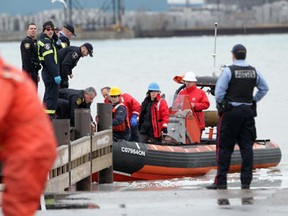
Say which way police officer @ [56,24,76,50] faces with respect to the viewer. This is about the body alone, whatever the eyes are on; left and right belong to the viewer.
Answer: facing to the right of the viewer

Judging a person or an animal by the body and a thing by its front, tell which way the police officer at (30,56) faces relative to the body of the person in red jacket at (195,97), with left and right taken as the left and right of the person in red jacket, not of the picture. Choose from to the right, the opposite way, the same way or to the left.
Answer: to the left

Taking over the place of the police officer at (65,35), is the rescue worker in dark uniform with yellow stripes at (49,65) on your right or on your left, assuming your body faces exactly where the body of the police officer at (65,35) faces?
on your right

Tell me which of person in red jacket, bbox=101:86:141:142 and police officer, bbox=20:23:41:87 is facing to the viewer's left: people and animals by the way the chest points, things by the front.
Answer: the person in red jacket

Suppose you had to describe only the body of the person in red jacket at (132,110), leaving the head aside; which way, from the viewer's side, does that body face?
to the viewer's left

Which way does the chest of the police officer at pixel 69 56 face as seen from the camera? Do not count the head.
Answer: to the viewer's right

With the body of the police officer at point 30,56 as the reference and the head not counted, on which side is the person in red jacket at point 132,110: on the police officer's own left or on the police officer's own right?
on the police officer's own left

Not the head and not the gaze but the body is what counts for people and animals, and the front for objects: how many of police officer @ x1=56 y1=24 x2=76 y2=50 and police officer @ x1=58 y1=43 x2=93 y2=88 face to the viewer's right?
2

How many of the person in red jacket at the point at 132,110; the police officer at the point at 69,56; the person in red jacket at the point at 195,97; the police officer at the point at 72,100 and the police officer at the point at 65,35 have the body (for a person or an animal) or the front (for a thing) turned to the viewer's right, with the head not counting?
3

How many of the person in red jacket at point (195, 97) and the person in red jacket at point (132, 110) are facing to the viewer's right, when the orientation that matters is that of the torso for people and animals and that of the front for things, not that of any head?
0

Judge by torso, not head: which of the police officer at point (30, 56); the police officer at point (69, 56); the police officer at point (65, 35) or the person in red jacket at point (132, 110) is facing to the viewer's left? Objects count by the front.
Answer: the person in red jacket

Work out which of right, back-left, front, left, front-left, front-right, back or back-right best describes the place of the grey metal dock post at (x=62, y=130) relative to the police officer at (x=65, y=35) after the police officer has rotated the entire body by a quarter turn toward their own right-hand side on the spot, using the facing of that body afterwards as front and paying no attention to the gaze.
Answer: front

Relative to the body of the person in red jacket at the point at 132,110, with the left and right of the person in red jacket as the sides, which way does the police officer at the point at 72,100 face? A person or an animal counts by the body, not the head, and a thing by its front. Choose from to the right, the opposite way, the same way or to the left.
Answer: the opposite way

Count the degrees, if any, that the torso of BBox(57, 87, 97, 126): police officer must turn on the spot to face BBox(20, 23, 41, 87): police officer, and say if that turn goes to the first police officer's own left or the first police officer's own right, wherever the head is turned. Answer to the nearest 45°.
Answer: approximately 135° to the first police officer's own left

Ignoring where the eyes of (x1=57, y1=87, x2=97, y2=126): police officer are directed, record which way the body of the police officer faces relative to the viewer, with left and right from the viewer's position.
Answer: facing to the right of the viewer

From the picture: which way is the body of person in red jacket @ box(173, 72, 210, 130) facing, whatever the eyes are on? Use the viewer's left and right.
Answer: facing the viewer and to the left of the viewer
